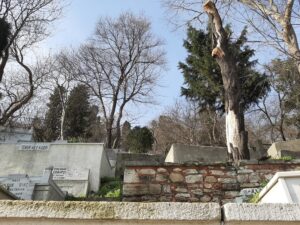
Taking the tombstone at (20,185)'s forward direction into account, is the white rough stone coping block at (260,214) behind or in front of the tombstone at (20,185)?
in front

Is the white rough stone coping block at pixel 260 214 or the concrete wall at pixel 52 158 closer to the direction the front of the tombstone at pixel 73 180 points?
the white rough stone coping block

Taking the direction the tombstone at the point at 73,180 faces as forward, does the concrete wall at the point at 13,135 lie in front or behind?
behind

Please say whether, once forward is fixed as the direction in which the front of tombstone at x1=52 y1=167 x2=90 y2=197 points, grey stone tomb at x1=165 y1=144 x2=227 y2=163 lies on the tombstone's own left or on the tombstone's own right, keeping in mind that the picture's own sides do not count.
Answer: on the tombstone's own left

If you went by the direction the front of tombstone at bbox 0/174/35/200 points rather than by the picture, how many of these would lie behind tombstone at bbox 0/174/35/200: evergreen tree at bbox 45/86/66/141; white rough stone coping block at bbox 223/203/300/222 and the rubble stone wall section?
1

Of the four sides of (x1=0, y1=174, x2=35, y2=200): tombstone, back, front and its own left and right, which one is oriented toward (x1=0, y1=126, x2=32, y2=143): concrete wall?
back

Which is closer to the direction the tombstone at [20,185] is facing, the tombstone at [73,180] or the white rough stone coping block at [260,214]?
the white rough stone coping block

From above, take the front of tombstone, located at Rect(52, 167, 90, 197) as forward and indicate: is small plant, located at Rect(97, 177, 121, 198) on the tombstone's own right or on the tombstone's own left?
on the tombstone's own left

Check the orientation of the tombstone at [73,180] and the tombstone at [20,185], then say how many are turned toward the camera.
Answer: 2

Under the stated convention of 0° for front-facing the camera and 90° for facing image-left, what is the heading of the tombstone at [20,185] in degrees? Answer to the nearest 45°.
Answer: approximately 0°
